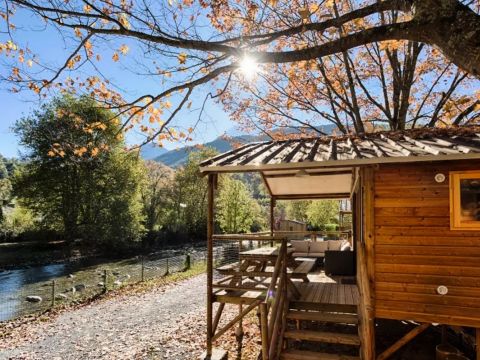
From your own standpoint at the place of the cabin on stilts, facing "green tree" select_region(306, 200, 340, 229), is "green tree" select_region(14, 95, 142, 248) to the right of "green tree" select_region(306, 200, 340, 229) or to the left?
left

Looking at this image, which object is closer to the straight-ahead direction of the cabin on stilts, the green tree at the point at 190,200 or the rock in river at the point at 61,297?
the rock in river

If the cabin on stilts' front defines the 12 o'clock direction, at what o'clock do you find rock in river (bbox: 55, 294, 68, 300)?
The rock in river is roughly at 3 o'clock from the cabin on stilts.

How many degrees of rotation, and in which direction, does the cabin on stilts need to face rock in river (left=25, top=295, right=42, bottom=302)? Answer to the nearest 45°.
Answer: approximately 45° to its right

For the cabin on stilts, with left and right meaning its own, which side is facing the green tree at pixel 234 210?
right

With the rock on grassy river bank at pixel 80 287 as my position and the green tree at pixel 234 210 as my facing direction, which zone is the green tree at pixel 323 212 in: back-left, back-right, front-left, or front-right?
front-right

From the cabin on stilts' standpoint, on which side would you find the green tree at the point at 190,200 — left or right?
on its right

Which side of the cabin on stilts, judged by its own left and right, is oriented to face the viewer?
left

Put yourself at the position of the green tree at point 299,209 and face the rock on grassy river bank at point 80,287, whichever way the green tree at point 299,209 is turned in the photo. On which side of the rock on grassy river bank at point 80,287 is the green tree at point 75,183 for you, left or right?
right

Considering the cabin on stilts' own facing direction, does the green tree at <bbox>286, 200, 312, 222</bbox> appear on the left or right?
on its right

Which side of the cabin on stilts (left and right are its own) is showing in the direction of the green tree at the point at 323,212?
right

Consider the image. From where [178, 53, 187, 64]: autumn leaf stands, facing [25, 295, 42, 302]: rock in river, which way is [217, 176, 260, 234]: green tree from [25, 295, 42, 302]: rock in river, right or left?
right

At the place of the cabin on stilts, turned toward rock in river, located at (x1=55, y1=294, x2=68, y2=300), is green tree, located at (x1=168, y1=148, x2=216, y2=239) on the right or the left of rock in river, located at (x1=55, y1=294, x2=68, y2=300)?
right
